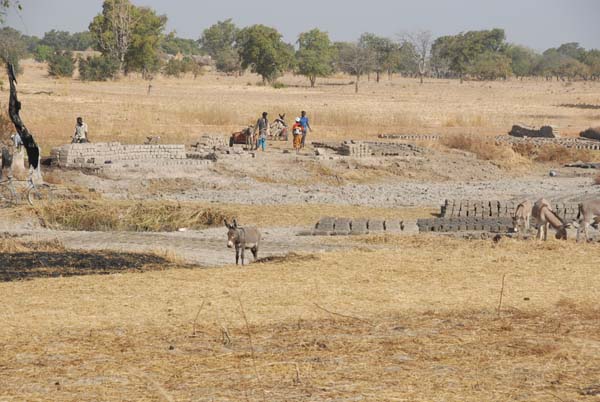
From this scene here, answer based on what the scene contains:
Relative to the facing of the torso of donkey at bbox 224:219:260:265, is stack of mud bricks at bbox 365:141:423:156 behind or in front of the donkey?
behind

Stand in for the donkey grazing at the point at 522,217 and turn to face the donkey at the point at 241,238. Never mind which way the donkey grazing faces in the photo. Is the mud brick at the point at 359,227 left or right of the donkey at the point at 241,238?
right

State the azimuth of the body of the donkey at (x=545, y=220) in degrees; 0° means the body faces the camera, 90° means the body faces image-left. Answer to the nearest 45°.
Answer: approximately 315°

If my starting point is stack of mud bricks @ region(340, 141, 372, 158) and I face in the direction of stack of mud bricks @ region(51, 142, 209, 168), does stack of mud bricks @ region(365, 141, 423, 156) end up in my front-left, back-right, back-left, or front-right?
back-right
